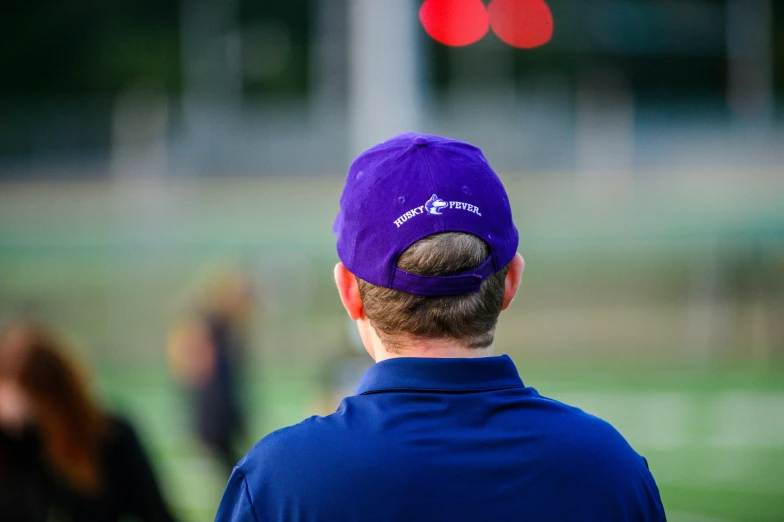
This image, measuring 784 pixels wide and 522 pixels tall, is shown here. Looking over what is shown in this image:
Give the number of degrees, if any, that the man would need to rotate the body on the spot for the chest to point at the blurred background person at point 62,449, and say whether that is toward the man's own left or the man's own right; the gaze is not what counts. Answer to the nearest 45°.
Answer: approximately 45° to the man's own left

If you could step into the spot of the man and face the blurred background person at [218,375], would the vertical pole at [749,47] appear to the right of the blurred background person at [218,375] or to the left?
right

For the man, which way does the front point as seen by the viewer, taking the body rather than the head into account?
away from the camera

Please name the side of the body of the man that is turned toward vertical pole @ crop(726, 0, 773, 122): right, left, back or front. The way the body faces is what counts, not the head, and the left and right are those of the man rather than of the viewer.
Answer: front

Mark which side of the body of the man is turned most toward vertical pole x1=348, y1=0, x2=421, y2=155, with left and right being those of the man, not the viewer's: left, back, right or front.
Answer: front

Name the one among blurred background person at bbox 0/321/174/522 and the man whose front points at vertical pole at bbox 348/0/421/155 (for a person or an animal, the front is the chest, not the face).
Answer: the man

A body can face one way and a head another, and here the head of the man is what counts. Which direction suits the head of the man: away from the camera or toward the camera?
away from the camera
